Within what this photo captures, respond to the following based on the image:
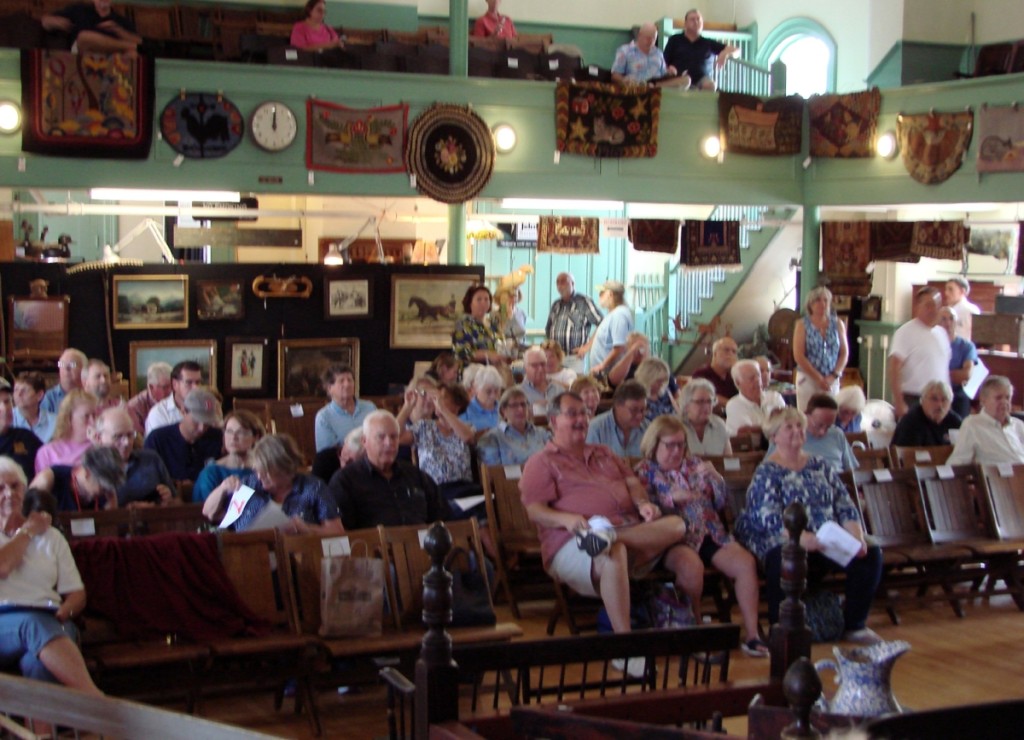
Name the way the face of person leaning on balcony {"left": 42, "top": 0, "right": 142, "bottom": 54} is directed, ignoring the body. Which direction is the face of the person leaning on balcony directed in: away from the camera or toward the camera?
toward the camera

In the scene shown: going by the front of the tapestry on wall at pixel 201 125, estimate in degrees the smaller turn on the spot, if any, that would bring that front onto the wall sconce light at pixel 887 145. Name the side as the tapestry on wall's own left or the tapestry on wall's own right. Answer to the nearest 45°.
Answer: approximately 90° to the tapestry on wall's own left

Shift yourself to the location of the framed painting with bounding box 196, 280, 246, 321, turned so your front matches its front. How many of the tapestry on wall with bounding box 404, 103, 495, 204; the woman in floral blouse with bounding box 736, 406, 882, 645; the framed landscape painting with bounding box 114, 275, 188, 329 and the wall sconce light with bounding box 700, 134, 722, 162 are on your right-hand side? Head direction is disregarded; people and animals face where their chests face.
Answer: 1

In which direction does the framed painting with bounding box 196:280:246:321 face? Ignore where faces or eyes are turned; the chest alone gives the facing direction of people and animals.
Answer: toward the camera

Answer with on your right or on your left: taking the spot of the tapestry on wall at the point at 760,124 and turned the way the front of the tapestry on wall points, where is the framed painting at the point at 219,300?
on your right

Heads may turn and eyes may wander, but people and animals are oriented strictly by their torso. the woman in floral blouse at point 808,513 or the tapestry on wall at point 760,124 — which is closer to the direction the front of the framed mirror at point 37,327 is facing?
the woman in floral blouse

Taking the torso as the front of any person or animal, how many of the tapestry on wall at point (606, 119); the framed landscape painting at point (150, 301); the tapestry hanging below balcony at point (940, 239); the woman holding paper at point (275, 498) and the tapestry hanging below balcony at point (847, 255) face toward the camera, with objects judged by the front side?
5

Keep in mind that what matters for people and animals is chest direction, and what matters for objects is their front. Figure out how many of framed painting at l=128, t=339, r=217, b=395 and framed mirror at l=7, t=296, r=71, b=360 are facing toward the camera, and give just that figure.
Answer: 2

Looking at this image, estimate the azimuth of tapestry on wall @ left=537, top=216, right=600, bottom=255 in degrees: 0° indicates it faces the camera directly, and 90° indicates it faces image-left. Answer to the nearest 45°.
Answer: approximately 0°

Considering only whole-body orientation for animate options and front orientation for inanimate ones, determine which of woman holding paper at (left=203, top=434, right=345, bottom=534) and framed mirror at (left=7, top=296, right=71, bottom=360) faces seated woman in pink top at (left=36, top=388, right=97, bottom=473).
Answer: the framed mirror

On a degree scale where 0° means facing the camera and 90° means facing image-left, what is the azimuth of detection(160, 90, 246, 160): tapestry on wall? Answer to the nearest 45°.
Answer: approximately 0°

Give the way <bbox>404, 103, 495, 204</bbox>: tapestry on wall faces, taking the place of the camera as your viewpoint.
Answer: facing the viewer

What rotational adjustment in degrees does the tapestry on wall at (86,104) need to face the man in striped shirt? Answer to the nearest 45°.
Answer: approximately 90° to its left

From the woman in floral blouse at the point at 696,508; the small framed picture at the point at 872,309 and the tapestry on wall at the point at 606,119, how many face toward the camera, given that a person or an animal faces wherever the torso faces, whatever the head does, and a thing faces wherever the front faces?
3

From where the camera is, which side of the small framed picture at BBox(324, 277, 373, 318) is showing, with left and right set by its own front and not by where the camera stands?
front

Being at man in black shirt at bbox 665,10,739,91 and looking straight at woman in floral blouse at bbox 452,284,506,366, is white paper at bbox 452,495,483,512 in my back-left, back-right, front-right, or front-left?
front-left
